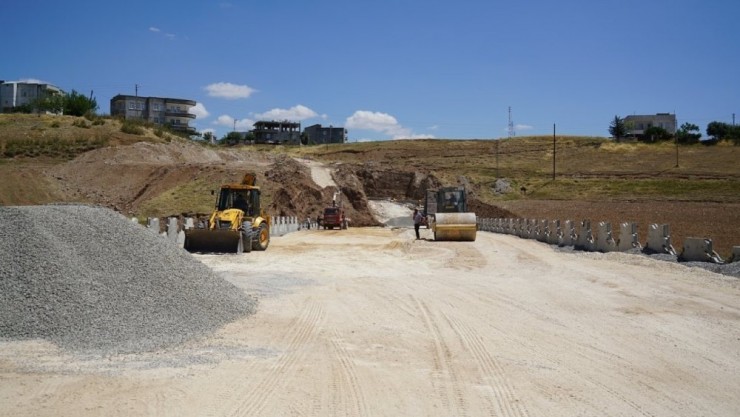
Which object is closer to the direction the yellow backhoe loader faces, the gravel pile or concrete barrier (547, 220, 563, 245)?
the gravel pile

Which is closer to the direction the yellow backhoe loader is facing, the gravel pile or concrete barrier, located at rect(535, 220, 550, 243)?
the gravel pile

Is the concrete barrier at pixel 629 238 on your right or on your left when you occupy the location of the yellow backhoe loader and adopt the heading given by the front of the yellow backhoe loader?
on your left

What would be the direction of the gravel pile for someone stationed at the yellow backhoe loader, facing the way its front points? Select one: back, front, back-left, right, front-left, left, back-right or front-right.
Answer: front-left

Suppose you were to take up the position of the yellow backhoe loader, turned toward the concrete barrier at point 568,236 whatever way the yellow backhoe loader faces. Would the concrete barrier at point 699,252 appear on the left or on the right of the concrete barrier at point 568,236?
right

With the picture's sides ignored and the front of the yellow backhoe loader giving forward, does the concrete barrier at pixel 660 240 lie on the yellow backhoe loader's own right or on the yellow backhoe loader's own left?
on the yellow backhoe loader's own left

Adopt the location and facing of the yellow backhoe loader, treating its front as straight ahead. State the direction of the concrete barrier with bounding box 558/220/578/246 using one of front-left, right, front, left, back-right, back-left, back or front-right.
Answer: back-left

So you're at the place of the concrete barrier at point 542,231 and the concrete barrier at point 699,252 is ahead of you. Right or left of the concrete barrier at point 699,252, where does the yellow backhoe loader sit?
right

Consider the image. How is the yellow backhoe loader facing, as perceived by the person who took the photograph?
facing the viewer and to the left of the viewer

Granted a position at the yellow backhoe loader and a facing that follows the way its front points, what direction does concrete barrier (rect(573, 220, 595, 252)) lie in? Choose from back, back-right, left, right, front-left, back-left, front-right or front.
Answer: back-left

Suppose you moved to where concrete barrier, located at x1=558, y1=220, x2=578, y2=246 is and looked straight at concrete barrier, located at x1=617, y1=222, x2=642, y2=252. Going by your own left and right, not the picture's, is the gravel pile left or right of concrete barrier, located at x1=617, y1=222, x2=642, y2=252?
right

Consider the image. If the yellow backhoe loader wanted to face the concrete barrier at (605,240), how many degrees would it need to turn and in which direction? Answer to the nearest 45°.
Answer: approximately 135° to its left
